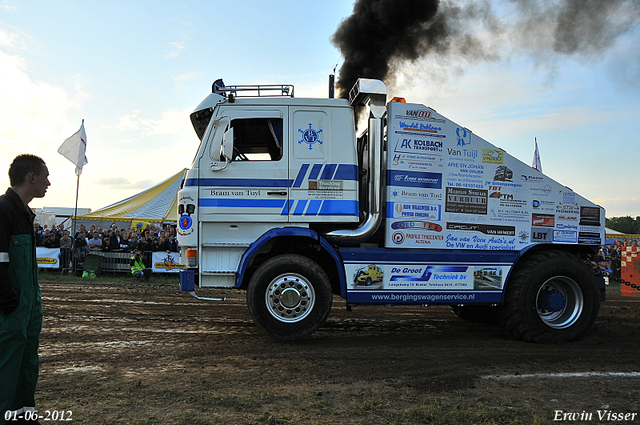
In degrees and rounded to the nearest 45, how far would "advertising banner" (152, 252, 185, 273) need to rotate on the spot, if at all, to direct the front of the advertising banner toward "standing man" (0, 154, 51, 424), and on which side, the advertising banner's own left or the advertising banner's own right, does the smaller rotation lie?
0° — it already faces them

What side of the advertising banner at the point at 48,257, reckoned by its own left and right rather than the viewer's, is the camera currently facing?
front

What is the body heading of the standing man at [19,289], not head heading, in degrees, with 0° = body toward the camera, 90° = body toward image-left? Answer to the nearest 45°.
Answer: approximately 270°

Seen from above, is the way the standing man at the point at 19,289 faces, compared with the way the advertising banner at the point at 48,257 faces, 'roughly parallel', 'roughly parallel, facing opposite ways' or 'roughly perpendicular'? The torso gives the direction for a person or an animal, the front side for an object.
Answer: roughly perpendicular

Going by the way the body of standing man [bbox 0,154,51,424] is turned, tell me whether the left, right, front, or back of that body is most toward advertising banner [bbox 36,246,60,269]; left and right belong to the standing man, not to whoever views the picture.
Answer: left

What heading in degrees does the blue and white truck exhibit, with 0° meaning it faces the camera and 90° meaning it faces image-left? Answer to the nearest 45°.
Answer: approximately 90°

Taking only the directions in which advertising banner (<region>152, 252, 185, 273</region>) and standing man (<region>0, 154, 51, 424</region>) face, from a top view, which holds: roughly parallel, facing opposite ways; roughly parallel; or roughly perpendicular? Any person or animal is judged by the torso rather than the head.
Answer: roughly perpendicular

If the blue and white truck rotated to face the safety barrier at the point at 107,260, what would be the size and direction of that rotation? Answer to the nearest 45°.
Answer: approximately 45° to its right

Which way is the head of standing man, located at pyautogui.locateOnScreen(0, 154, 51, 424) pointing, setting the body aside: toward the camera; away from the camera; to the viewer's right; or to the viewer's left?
to the viewer's right

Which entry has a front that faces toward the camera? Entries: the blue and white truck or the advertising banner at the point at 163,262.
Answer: the advertising banner
